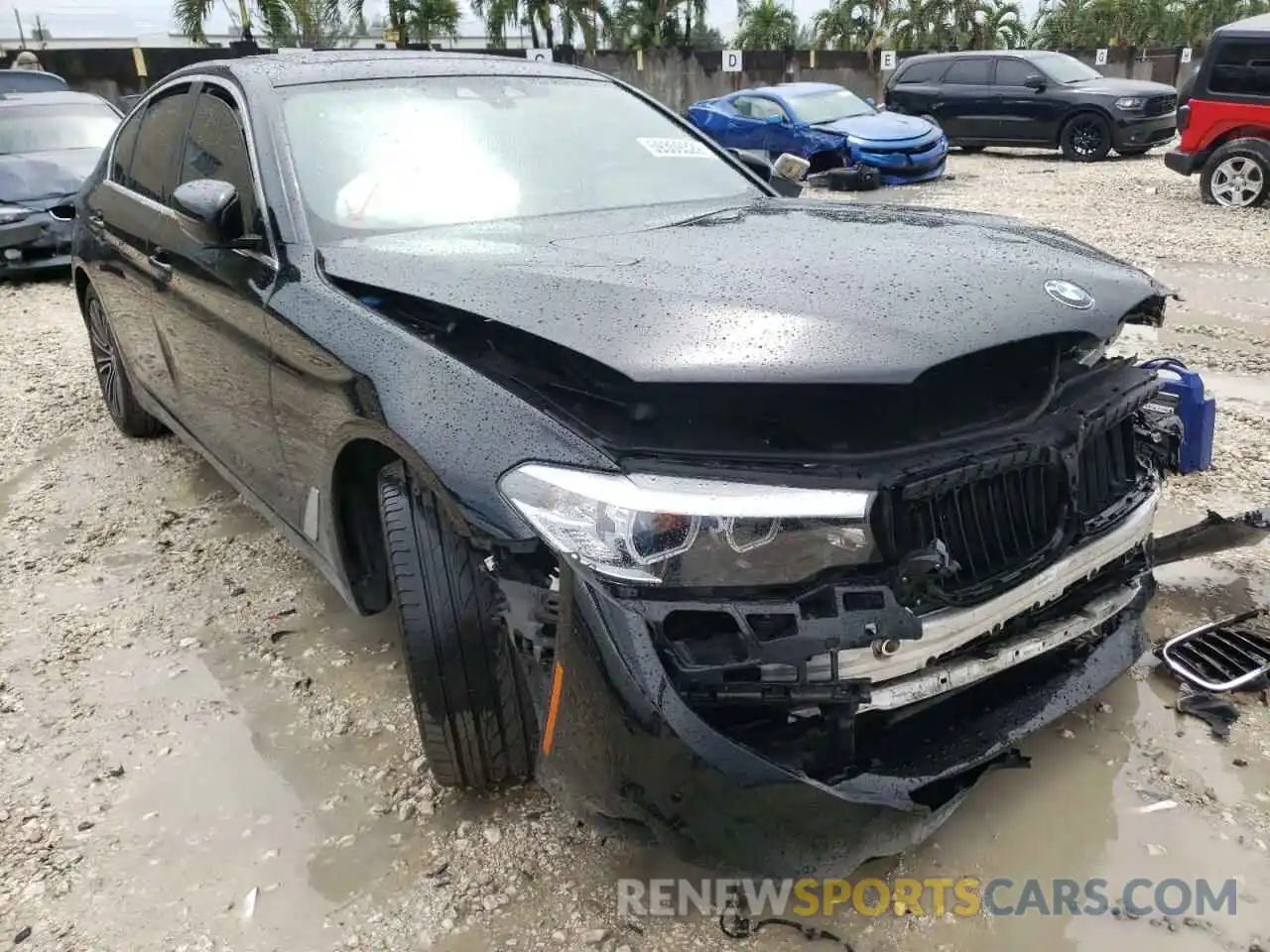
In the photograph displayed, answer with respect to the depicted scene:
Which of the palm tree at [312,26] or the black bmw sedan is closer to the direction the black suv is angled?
the black bmw sedan

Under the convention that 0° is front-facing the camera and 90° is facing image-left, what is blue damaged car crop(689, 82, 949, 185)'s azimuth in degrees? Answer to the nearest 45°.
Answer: approximately 315°

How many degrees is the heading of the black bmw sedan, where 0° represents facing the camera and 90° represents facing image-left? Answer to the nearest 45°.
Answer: approximately 315°

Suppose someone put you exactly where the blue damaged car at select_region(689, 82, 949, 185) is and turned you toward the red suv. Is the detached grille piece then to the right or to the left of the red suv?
right

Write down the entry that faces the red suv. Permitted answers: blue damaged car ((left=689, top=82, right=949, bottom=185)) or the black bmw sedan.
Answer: the blue damaged car

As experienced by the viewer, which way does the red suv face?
facing to the right of the viewer

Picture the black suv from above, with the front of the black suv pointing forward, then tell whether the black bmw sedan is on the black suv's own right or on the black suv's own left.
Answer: on the black suv's own right

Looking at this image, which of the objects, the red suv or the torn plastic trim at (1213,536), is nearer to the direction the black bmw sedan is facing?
the torn plastic trim

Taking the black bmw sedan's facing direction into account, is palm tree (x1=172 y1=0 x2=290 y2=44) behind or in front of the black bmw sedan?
behind

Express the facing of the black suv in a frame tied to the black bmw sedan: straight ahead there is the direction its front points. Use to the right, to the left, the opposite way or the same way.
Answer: the same way

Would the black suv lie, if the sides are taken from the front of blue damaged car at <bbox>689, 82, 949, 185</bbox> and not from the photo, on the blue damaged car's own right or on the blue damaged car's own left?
on the blue damaged car's own left

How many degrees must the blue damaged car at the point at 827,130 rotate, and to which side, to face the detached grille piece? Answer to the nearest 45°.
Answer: approximately 45° to its right

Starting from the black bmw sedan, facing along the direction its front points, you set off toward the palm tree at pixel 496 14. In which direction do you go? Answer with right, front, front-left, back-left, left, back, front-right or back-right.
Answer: back-left

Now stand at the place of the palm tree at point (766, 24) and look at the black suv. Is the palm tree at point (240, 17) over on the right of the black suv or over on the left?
right

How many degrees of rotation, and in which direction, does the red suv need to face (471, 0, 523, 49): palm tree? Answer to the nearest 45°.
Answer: approximately 135° to its left

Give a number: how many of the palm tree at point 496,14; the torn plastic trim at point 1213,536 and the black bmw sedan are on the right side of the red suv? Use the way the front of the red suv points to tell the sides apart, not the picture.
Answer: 2
